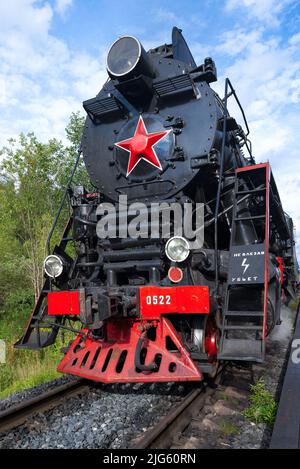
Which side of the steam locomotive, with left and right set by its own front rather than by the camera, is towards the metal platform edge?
left

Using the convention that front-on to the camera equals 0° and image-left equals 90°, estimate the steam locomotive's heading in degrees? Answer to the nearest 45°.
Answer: approximately 45°
